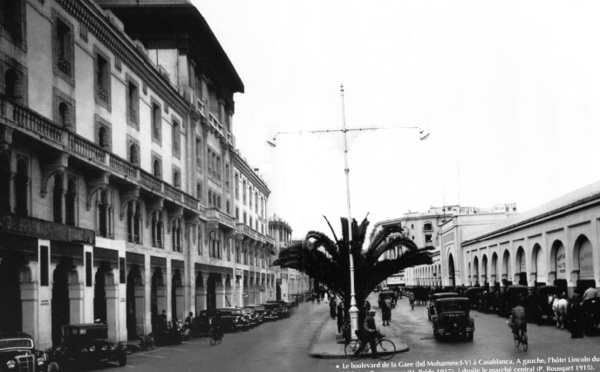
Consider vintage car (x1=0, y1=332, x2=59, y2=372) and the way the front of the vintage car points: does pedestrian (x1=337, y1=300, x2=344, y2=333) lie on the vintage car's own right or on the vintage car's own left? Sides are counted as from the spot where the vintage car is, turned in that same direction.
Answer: on the vintage car's own left

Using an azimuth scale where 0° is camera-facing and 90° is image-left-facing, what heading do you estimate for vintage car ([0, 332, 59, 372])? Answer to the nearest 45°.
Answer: approximately 315°
